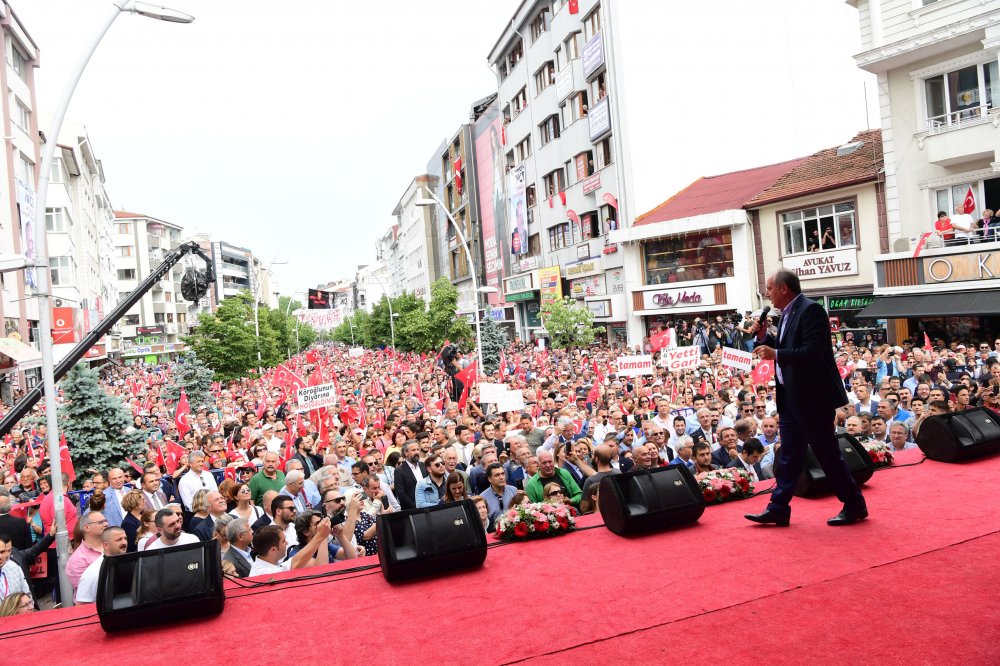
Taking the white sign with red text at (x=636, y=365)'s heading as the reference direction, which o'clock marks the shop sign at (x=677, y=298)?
The shop sign is roughly at 6 o'clock from the white sign with red text.

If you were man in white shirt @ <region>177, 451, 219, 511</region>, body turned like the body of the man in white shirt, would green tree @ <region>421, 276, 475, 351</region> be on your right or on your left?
on your left

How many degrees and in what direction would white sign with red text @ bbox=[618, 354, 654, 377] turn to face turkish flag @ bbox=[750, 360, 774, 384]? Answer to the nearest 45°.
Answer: approximately 45° to its left

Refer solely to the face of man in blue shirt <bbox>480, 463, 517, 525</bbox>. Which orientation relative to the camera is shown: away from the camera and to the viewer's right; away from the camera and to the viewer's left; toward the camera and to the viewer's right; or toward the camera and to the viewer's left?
toward the camera and to the viewer's right

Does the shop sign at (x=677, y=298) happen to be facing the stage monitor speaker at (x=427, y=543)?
yes

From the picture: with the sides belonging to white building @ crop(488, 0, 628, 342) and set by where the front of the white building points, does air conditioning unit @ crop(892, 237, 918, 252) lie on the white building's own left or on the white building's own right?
on the white building's own left

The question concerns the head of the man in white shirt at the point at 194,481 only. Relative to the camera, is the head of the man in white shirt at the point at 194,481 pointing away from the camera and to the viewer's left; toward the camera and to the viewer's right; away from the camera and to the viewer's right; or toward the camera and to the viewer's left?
toward the camera and to the viewer's right

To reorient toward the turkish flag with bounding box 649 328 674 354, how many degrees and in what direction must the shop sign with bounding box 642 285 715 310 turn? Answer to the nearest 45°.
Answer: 0° — it already faces it

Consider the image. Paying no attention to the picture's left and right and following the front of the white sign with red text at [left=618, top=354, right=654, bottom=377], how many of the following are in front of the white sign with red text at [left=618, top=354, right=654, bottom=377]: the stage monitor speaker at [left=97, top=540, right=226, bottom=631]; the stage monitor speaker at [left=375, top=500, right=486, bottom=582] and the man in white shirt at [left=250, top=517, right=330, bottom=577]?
3
